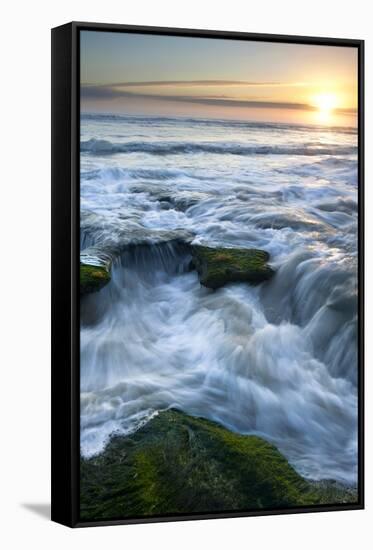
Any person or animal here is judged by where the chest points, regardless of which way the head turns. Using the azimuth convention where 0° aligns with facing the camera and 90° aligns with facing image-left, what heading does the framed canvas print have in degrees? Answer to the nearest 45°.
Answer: approximately 315°
